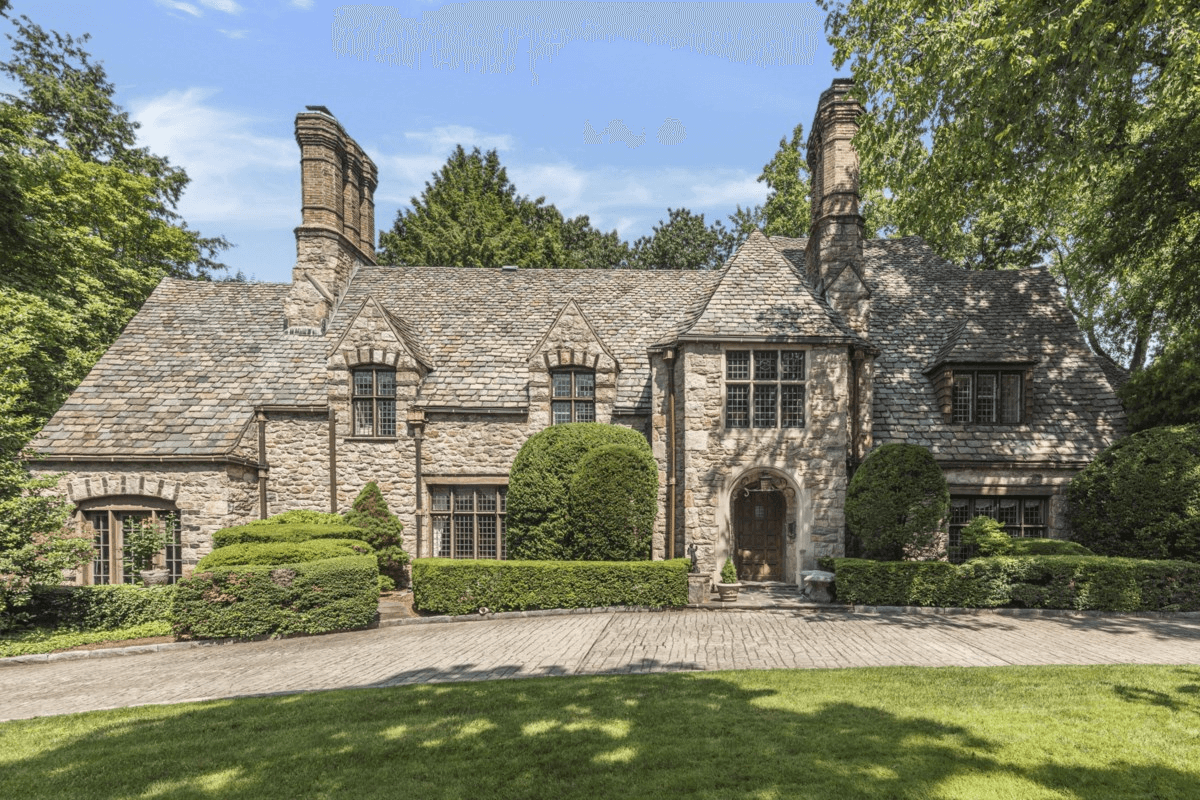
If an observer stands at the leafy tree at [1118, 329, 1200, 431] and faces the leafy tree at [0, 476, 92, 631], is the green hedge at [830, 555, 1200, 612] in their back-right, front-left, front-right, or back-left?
front-left

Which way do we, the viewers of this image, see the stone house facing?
facing the viewer

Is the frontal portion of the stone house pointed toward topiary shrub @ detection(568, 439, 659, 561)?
yes

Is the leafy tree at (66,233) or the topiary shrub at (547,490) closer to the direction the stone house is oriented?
the topiary shrub

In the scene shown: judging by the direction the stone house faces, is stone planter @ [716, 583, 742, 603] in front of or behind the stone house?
in front
